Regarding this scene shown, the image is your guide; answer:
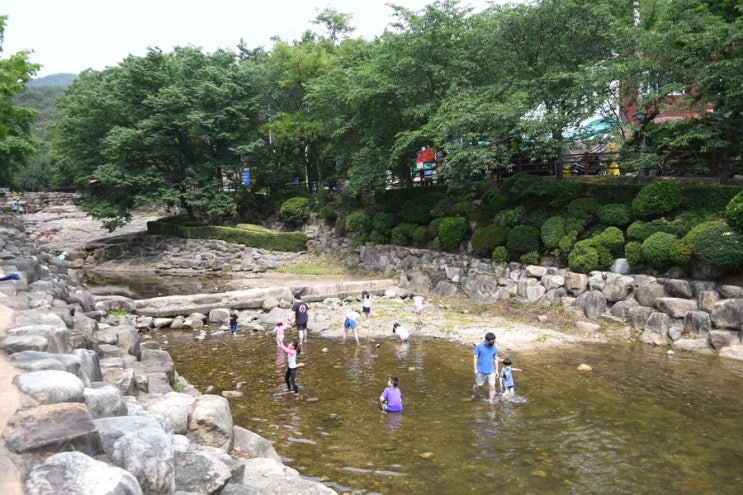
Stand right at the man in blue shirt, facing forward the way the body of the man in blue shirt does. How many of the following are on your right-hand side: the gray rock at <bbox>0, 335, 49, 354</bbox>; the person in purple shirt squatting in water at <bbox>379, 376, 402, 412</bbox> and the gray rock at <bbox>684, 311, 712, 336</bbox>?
2

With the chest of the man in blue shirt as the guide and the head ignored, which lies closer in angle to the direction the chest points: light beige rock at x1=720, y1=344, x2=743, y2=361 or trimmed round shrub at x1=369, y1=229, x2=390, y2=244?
the light beige rock

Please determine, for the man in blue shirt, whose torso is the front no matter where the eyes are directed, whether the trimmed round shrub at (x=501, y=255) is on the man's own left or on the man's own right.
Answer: on the man's own left

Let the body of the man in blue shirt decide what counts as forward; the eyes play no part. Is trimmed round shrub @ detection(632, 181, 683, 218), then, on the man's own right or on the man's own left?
on the man's own left

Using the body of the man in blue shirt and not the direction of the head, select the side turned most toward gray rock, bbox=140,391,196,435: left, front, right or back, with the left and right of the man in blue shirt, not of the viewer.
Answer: right

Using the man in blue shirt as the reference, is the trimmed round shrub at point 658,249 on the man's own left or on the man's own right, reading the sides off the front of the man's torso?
on the man's own left

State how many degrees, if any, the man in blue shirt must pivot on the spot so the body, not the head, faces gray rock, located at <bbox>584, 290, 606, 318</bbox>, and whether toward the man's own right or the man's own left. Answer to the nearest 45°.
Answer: approximately 90° to the man's own left

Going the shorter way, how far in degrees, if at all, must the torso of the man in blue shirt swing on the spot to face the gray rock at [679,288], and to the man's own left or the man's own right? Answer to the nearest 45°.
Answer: approximately 90° to the man's own left

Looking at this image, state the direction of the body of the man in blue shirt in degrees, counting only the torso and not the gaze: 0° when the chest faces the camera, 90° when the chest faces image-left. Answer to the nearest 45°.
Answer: approximately 315°

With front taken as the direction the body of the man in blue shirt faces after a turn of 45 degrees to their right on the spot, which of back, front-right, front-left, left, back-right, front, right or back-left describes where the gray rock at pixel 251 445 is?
front-right

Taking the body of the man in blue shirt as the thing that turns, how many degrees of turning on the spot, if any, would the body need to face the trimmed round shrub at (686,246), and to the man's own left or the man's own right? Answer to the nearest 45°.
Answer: approximately 90° to the man's own left

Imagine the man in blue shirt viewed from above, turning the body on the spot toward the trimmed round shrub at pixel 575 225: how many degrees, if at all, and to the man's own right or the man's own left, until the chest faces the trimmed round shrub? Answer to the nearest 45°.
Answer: approximately 135° to the man's own left

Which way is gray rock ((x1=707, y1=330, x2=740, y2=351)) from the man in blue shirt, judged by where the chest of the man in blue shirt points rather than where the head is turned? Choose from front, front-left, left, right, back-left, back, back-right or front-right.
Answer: left

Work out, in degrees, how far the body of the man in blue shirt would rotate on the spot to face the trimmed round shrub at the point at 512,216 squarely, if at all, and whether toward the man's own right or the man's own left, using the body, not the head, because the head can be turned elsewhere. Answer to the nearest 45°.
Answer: approximately 135° to the man's own left

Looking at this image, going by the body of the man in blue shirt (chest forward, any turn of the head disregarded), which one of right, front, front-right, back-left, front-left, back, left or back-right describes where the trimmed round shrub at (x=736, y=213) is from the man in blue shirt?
left

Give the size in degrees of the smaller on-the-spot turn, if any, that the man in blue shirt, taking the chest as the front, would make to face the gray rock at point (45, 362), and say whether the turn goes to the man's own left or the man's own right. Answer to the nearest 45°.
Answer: approximately 90° to the man's own right

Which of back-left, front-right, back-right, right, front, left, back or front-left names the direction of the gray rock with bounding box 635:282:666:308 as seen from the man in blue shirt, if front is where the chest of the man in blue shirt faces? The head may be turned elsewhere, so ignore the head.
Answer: left

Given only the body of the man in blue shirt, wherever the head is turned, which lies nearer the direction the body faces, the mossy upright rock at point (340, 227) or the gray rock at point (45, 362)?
the gray rock
